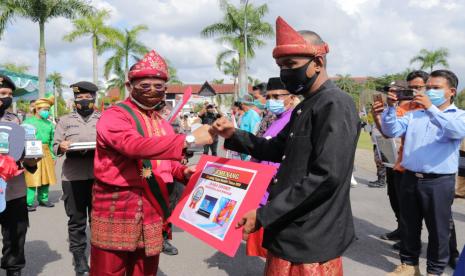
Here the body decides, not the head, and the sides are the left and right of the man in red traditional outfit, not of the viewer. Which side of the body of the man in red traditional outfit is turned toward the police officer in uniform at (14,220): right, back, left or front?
back

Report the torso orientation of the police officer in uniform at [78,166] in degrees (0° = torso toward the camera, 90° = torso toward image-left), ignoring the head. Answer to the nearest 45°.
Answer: approximately 0°

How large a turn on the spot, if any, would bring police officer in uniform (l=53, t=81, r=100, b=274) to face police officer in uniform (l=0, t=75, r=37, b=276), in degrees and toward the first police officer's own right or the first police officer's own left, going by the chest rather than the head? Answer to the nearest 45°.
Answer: approximately 45° to the first police officer's own right

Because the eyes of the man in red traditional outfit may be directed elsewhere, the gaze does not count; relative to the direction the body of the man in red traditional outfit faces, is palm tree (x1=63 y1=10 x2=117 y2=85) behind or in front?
behind

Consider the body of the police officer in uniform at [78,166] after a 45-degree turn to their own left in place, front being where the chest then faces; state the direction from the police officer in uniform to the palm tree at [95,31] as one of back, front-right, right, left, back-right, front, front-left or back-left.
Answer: back-left

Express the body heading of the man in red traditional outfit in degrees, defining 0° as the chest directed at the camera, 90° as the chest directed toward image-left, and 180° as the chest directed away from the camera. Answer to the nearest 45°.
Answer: approximately 315°

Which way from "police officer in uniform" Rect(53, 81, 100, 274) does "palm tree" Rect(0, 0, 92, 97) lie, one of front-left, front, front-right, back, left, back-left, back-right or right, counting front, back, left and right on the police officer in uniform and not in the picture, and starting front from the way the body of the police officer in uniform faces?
back
